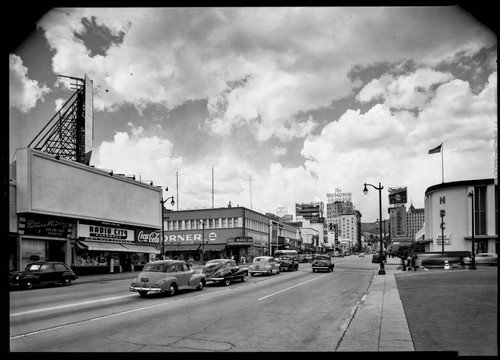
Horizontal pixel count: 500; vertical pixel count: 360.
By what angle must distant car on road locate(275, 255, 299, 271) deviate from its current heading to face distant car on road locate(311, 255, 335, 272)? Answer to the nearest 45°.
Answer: approximately 90° to its left
